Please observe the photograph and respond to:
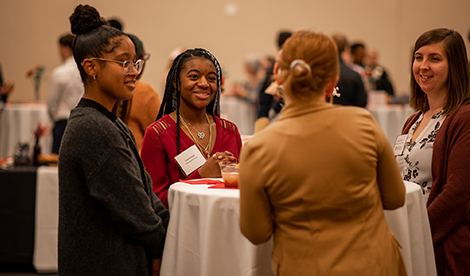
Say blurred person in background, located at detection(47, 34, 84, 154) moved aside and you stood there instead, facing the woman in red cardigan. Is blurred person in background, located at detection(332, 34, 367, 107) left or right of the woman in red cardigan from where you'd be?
left

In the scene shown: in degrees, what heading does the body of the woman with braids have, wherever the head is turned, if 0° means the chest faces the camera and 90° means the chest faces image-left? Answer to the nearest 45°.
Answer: approximately 315°

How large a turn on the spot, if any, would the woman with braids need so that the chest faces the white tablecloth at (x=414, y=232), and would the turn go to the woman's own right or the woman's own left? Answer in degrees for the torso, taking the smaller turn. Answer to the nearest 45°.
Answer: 0° — they already face it

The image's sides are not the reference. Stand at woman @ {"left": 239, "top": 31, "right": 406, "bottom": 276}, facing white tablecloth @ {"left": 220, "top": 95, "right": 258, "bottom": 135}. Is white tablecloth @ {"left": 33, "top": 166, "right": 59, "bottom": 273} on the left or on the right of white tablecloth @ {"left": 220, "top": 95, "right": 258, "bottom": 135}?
left

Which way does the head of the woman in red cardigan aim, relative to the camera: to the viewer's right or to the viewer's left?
to the viewer's left

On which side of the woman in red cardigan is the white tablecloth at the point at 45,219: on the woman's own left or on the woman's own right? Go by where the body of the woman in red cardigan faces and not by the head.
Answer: on the woman's own right

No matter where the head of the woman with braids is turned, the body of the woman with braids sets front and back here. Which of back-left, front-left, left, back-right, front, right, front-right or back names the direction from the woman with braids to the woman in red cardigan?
front-left

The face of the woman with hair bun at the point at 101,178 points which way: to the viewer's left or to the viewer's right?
to the viewer's right

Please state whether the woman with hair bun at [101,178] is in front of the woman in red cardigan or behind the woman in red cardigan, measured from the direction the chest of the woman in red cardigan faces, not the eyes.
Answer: in front

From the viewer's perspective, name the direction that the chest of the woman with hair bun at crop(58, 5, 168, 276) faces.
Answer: to the viewer's right

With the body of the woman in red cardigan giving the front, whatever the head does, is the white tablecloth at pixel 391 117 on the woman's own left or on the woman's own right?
on the woman's own right
